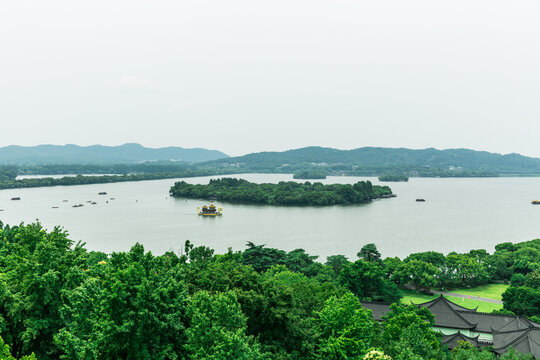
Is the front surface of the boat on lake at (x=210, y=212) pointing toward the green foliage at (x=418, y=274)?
no

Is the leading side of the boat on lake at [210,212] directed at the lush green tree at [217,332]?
no

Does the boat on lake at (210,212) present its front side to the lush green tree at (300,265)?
no

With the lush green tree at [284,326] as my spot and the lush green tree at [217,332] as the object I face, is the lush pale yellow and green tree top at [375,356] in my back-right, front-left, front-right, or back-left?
back-left

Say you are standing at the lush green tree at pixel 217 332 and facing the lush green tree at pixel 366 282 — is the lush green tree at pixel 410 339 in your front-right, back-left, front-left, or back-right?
front-right

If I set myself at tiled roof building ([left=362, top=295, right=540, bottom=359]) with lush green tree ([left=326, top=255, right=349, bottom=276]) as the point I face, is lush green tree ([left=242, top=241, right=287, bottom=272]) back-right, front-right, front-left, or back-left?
front-left
